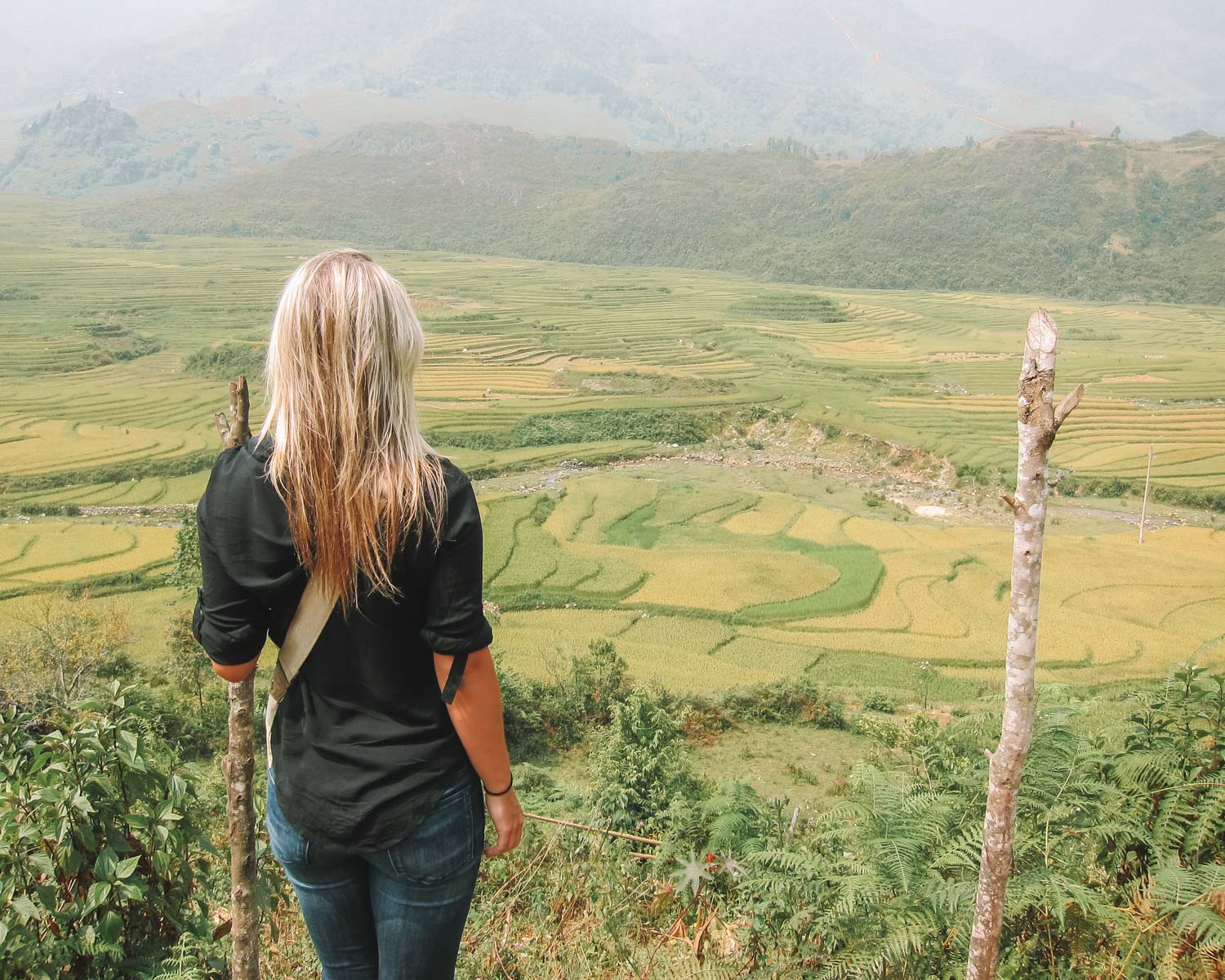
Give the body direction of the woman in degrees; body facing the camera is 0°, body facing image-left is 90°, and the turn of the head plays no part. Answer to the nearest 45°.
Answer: approximately 180°

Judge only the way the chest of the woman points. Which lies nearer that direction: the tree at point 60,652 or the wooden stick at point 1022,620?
the tree

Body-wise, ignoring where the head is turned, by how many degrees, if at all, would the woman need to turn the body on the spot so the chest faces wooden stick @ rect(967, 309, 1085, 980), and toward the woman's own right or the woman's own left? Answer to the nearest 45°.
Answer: approximately 90° to the woman's own right

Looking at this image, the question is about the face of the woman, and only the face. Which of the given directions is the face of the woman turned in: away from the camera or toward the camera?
away from the camera
